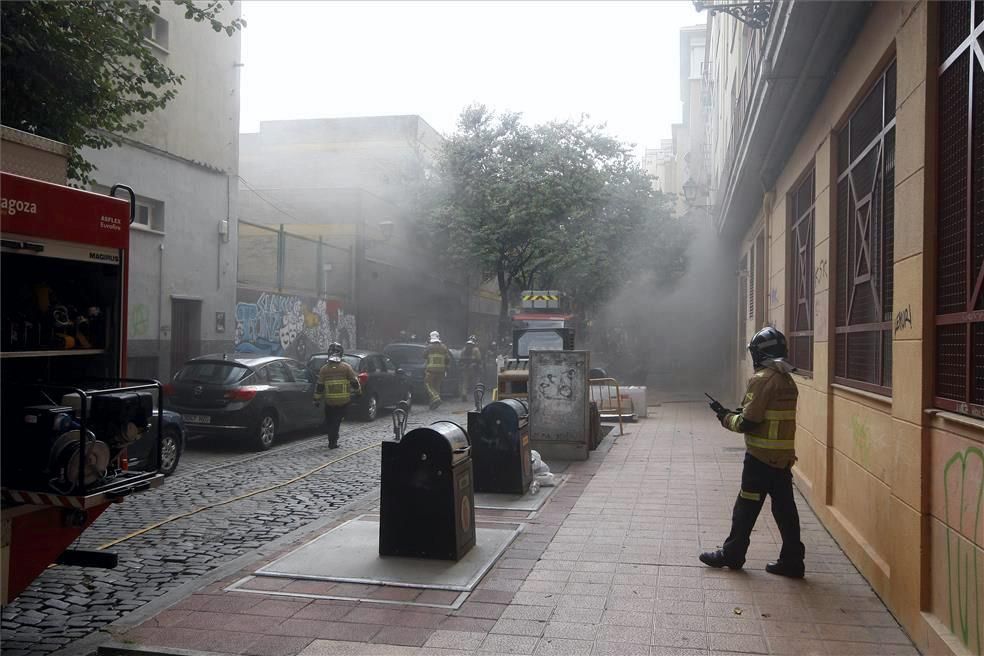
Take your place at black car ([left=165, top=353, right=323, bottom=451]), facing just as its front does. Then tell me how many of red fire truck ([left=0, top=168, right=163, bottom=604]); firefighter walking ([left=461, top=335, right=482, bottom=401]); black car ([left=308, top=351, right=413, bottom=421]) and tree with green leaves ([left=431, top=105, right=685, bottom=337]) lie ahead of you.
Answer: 3

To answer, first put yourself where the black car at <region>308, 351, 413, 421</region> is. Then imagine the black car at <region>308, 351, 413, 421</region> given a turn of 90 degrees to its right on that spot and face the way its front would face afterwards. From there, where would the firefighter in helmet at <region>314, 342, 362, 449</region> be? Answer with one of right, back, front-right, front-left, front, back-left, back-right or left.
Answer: front-right

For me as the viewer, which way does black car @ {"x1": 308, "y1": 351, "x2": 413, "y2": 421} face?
facing away from the viewer and to the right of the viewer

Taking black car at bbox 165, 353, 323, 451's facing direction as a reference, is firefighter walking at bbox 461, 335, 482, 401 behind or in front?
in front

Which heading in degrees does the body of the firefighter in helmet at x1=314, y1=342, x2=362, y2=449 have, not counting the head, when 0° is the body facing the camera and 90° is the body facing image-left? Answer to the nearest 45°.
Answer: approximately 180°

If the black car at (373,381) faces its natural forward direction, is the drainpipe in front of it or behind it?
behind

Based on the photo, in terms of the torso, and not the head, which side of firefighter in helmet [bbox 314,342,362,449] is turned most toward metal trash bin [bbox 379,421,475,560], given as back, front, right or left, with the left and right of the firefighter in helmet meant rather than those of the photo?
back

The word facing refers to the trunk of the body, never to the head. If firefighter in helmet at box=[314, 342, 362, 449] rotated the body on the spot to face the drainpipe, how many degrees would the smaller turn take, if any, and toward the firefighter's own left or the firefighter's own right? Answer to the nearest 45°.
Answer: approximately 45° to the firefighter's own left

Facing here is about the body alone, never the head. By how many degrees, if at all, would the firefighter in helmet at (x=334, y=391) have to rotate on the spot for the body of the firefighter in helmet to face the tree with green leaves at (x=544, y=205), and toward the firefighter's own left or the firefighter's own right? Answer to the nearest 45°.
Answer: approximately 45° to the firefighter's own right

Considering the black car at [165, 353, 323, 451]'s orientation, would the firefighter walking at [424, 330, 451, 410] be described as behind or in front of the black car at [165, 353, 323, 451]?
in front
